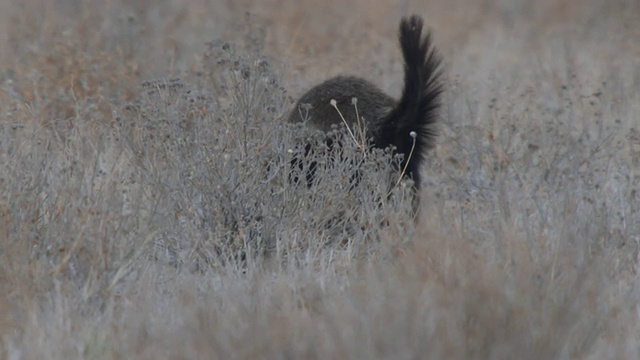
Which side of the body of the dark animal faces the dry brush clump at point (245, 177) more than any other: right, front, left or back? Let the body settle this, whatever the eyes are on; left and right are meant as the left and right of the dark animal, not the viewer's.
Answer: front

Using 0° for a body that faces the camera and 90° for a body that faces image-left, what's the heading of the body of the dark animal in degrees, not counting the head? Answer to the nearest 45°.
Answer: approximately 90°
